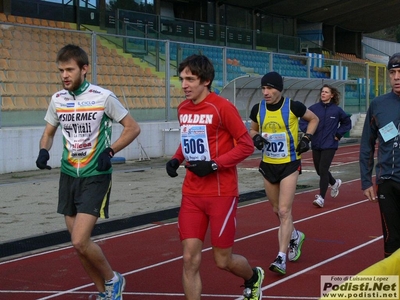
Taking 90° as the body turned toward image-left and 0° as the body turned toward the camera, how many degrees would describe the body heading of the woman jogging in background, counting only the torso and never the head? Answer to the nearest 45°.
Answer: approximately 45°

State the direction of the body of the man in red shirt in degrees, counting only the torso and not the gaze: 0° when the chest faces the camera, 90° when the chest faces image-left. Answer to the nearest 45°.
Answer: approximately 45°

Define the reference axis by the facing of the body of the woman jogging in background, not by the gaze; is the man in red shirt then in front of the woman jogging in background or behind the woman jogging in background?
in front

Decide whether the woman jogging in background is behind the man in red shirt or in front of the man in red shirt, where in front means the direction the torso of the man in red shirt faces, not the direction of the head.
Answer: behind

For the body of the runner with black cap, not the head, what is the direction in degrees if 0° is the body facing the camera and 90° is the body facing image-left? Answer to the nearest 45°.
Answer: approximately 45°

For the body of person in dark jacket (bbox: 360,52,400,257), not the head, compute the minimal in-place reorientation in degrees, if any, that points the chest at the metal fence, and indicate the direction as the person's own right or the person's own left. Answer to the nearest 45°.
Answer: approximately 135° to the person's own right

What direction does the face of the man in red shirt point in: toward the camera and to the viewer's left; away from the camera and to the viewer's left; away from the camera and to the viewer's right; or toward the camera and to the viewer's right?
toward the camera and to the viewer's left
